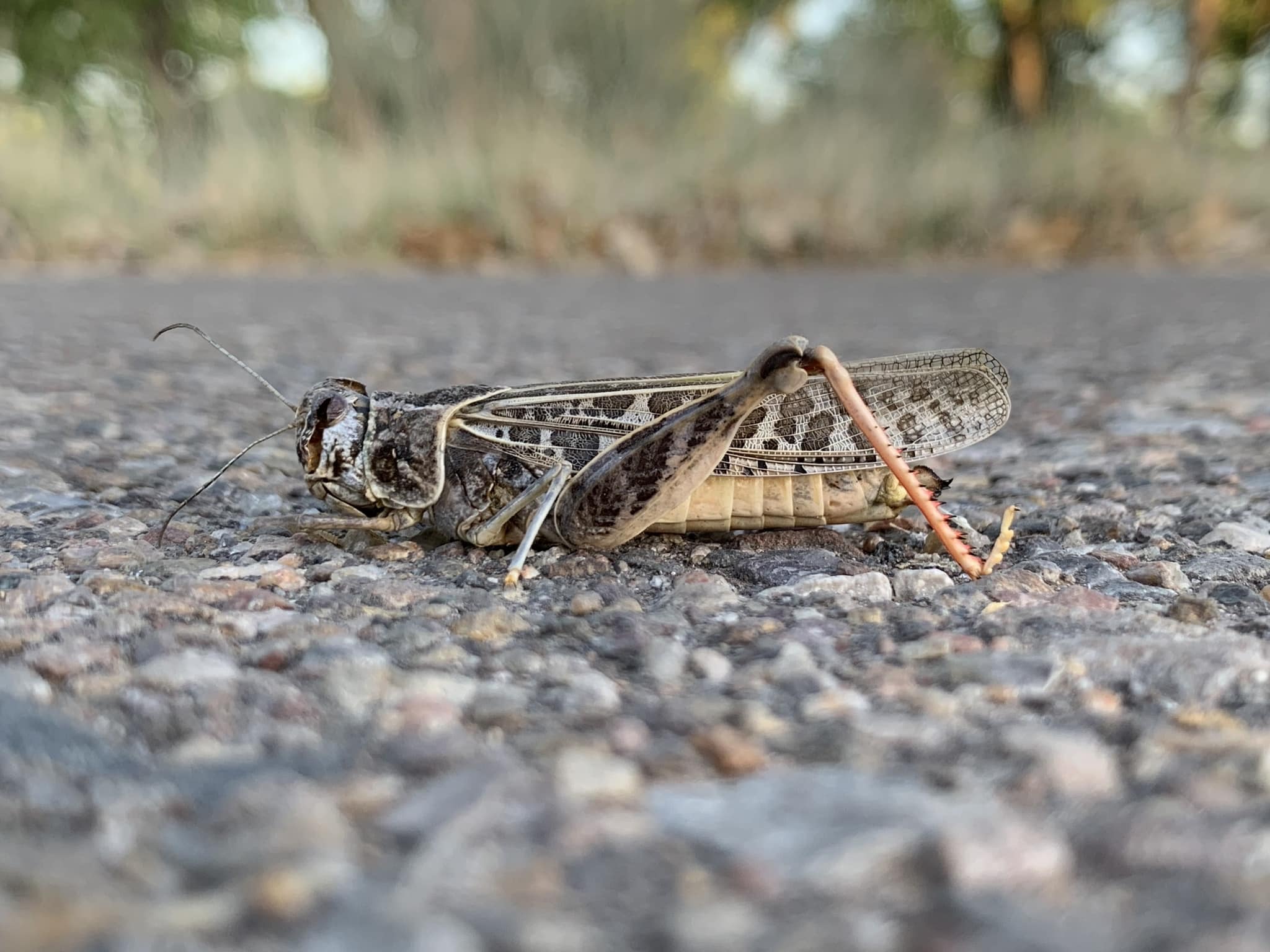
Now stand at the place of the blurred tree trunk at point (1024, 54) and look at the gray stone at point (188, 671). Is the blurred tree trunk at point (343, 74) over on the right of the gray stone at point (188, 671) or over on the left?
right

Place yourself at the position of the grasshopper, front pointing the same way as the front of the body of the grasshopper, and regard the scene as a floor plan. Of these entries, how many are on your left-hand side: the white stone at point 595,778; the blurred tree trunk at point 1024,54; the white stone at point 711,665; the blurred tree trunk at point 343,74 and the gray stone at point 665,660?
3

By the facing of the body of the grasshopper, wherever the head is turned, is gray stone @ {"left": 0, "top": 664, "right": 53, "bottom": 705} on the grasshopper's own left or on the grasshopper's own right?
on the grasshopper's own left

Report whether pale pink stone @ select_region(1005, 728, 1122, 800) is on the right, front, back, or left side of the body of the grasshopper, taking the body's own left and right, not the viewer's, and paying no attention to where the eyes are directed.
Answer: left

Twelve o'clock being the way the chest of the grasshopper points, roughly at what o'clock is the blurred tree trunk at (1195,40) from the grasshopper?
The blurred tree trunk is roughly at 4 o'clock from the grasshopper.

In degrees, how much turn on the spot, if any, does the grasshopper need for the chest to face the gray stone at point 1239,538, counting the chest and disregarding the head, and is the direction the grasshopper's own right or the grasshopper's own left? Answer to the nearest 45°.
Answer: approximately 180°

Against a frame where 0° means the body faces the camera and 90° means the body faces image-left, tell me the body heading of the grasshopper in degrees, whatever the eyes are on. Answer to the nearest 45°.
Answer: approximately 90°

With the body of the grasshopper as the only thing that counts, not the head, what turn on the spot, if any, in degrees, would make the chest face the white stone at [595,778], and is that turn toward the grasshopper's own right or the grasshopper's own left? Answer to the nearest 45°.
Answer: approximately 90° to the grasshopper's own left

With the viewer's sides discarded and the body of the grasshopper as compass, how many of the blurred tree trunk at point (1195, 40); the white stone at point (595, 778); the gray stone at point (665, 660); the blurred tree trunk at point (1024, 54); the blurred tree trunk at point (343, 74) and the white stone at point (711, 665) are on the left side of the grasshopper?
3

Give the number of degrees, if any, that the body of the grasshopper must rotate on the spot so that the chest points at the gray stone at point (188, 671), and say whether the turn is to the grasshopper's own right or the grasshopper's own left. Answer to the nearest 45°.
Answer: approximately 45° to the grasshopper's own left

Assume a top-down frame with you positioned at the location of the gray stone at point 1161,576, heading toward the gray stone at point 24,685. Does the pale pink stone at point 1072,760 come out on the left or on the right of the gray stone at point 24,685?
left

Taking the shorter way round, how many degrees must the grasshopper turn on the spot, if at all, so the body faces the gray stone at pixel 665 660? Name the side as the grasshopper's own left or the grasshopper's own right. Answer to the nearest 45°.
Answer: approximately 90° to the grasshopper's own left
